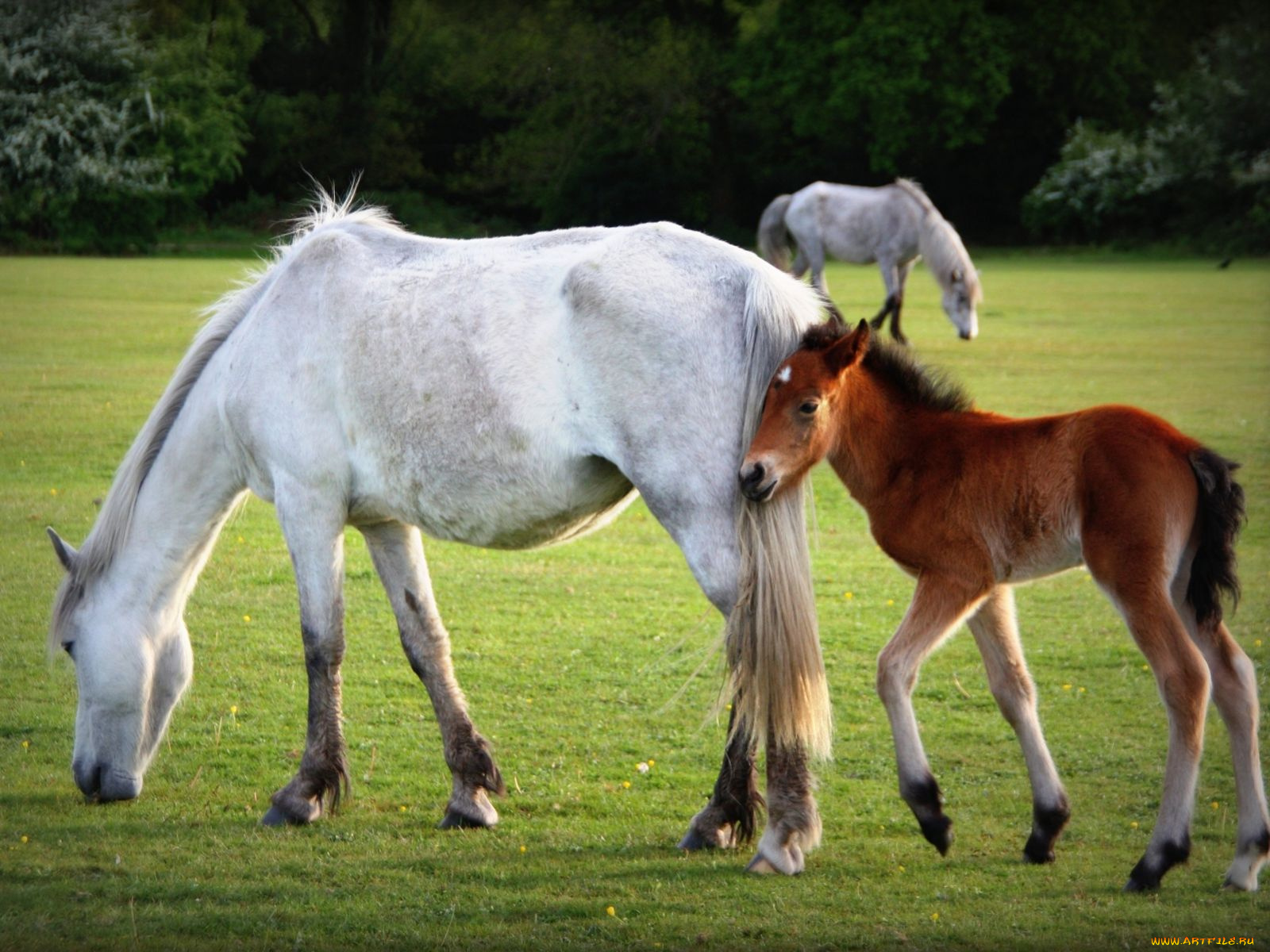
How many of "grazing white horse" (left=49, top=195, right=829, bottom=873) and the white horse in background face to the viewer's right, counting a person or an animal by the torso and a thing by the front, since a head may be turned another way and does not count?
1

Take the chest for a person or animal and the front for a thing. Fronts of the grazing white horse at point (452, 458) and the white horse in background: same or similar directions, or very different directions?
very different directions

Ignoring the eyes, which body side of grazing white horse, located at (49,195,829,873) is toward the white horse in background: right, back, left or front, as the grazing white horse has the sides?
right

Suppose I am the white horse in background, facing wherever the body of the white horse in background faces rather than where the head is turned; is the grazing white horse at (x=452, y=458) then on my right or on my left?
on my right

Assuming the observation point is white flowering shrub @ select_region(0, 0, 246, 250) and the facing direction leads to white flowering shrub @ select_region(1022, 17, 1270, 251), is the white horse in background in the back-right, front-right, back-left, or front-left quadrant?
front-right

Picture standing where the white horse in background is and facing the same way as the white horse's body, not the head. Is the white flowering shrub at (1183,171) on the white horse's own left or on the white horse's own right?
on the white horse's own left

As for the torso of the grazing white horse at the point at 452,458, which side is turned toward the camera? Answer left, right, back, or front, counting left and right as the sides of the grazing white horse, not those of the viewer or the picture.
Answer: left

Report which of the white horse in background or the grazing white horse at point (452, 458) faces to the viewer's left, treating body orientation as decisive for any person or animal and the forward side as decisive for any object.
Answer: the grazing white horse

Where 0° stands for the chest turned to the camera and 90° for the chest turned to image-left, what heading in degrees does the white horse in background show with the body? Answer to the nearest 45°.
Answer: approximately 270°
